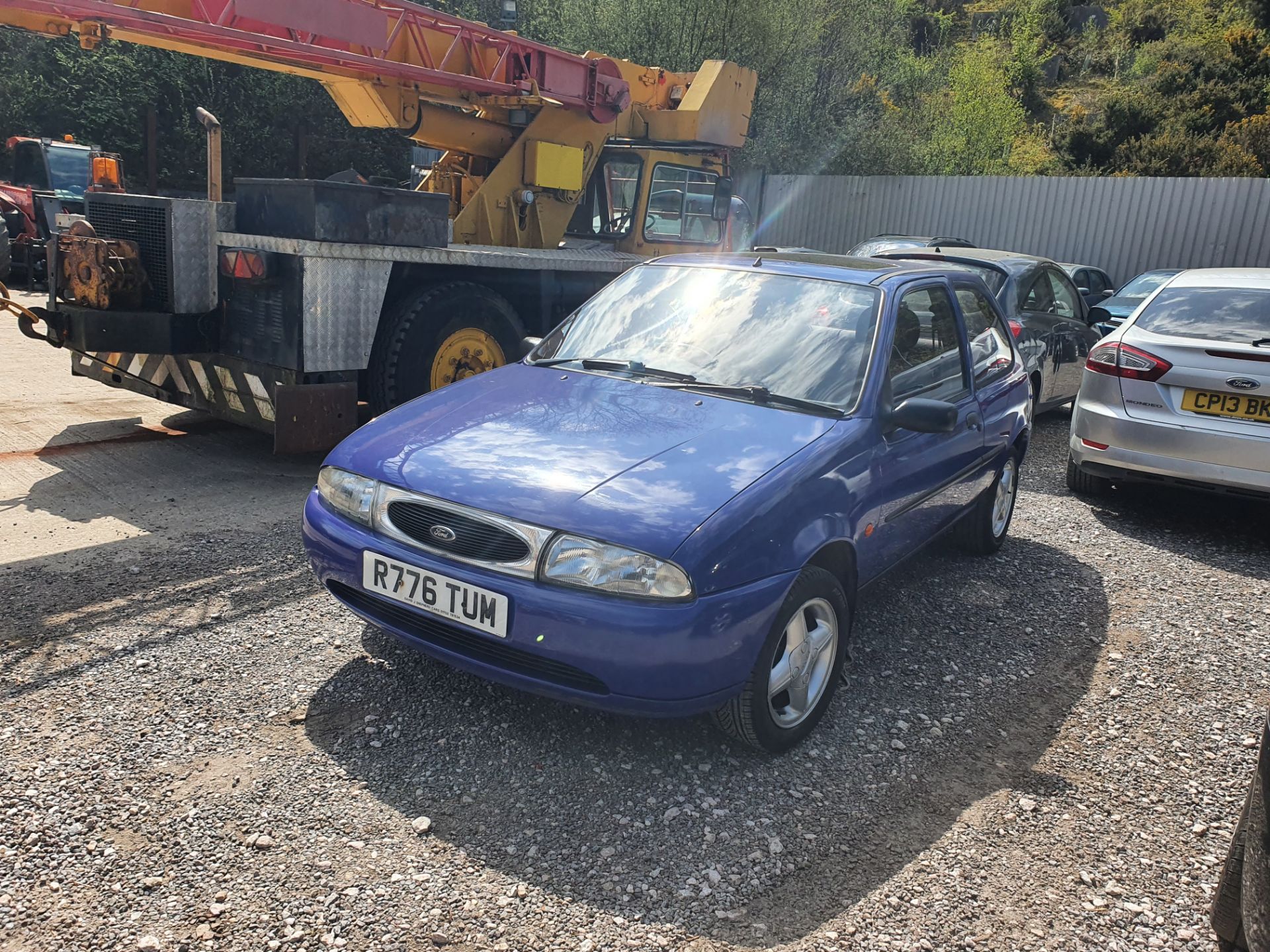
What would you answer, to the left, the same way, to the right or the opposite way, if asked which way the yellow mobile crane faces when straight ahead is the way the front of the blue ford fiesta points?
the opposite way

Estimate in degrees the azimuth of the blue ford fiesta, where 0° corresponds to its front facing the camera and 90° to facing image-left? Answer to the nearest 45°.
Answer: approximately 45°

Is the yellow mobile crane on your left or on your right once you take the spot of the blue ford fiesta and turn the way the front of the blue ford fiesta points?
on your right

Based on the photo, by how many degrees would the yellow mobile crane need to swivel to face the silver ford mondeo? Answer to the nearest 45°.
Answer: approximately 45° to its right

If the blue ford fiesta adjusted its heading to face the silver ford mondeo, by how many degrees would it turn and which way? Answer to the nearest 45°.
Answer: approximately 180°

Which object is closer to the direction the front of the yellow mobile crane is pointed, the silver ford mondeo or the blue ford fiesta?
the silver ford mondeo

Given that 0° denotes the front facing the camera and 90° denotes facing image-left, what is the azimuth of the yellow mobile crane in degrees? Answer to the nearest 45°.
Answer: approximately 225°

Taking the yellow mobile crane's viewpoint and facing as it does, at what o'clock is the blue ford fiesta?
The blue ford fiesta is roughly at 4 o'clock from the yellow mobile crane.
